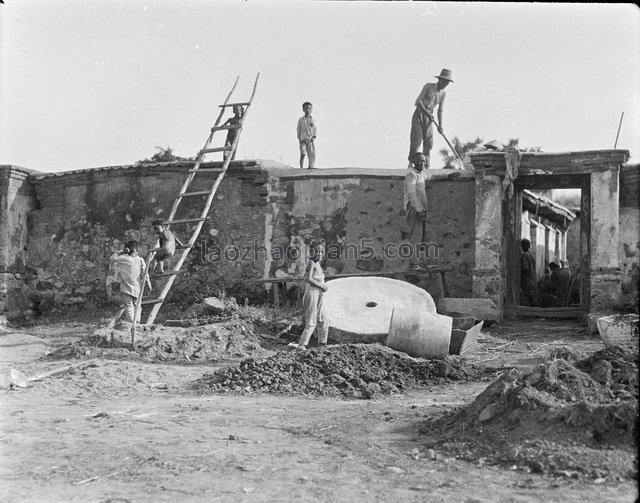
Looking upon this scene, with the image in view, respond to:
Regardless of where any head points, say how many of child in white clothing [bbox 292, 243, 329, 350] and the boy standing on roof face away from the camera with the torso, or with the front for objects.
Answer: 0

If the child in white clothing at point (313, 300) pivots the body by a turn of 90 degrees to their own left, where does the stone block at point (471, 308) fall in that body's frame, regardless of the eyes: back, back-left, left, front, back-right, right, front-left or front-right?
front

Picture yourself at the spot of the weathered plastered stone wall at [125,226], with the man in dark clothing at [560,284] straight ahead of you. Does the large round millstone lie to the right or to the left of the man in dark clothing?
right

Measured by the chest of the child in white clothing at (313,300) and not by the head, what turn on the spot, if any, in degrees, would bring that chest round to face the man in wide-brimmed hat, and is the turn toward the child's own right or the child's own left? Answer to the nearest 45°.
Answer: approximately 90° to the child's own left

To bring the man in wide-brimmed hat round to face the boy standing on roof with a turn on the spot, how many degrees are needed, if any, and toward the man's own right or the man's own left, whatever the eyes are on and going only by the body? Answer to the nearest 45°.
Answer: approximately 135° to the man's own right

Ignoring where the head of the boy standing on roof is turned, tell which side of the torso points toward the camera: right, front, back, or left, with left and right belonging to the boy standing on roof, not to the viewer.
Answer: front

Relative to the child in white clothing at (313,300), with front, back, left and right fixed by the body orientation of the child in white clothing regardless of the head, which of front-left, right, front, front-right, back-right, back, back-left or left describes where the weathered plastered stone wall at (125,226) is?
back

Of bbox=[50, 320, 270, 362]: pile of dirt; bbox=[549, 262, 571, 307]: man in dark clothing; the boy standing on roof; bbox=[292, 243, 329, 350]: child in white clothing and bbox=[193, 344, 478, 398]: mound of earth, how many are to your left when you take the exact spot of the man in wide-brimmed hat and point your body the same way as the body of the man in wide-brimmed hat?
1
